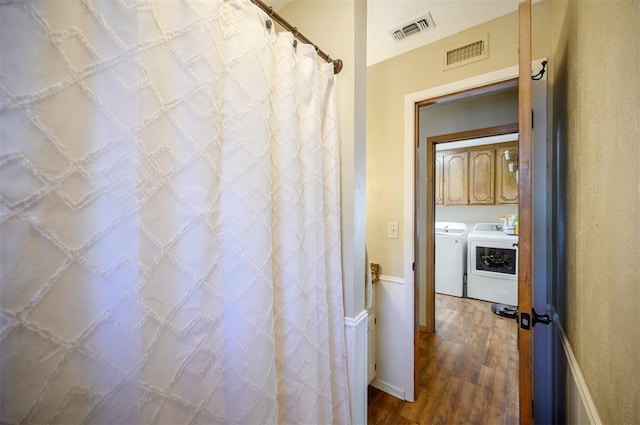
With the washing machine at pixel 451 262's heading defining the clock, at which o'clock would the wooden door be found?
The wooden door is roughly at 12 o'clock from the washing machine.

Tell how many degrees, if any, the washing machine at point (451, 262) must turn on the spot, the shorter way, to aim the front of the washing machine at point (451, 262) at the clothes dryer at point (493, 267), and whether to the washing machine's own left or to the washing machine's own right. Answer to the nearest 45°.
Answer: approximately 90° to the washing machine's own left

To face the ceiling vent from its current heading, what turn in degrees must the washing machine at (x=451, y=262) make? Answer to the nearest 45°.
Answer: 0° — it already faces it

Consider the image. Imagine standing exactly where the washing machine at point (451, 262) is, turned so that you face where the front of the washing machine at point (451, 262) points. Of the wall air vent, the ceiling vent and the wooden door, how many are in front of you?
3

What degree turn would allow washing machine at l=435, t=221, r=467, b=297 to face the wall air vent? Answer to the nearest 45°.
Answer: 0° — it already faces it

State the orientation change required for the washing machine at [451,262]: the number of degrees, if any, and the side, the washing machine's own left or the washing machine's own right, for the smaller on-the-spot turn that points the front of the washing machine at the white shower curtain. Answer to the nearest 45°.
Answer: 0° — it already faces it

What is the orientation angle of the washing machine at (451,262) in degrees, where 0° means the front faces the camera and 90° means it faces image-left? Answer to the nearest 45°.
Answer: approximately 0°
